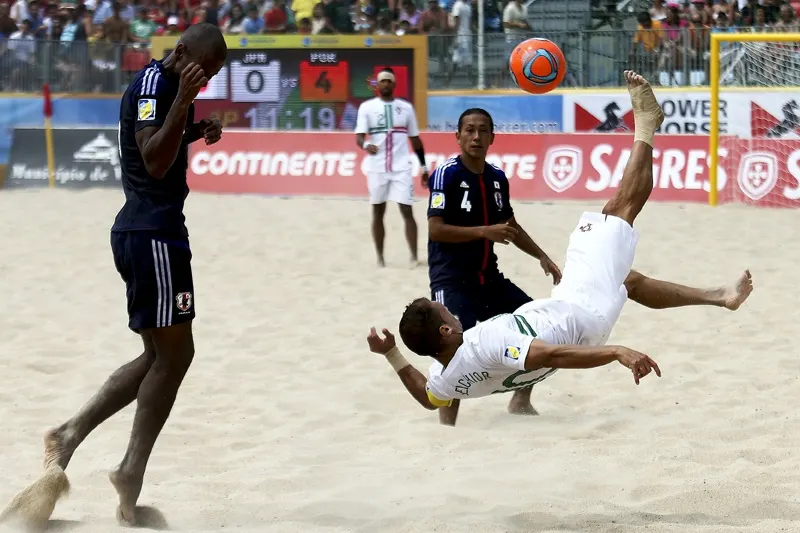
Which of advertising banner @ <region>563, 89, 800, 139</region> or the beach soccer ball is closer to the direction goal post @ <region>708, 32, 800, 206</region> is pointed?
the beach soccer ball

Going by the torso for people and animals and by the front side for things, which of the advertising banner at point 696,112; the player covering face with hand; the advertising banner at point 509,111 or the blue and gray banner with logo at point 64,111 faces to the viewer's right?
the player covering face with hand

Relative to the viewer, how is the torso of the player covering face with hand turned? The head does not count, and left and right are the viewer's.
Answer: facing to the right of the viewer

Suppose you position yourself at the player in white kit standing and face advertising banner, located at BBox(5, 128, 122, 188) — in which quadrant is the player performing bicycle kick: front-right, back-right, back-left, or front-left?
back-left

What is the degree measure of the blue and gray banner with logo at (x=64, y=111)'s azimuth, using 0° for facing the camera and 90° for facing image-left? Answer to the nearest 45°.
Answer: approximately 0°

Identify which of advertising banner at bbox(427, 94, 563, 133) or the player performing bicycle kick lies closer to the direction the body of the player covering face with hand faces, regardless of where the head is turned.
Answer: the player performing bicycle kick

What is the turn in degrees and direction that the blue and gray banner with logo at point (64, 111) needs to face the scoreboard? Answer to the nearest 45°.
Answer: approximately 45° to its left

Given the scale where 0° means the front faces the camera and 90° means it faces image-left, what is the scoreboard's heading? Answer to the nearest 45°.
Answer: approximately 0°

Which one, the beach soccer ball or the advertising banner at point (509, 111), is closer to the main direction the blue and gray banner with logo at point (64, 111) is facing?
the beach soccer ball
